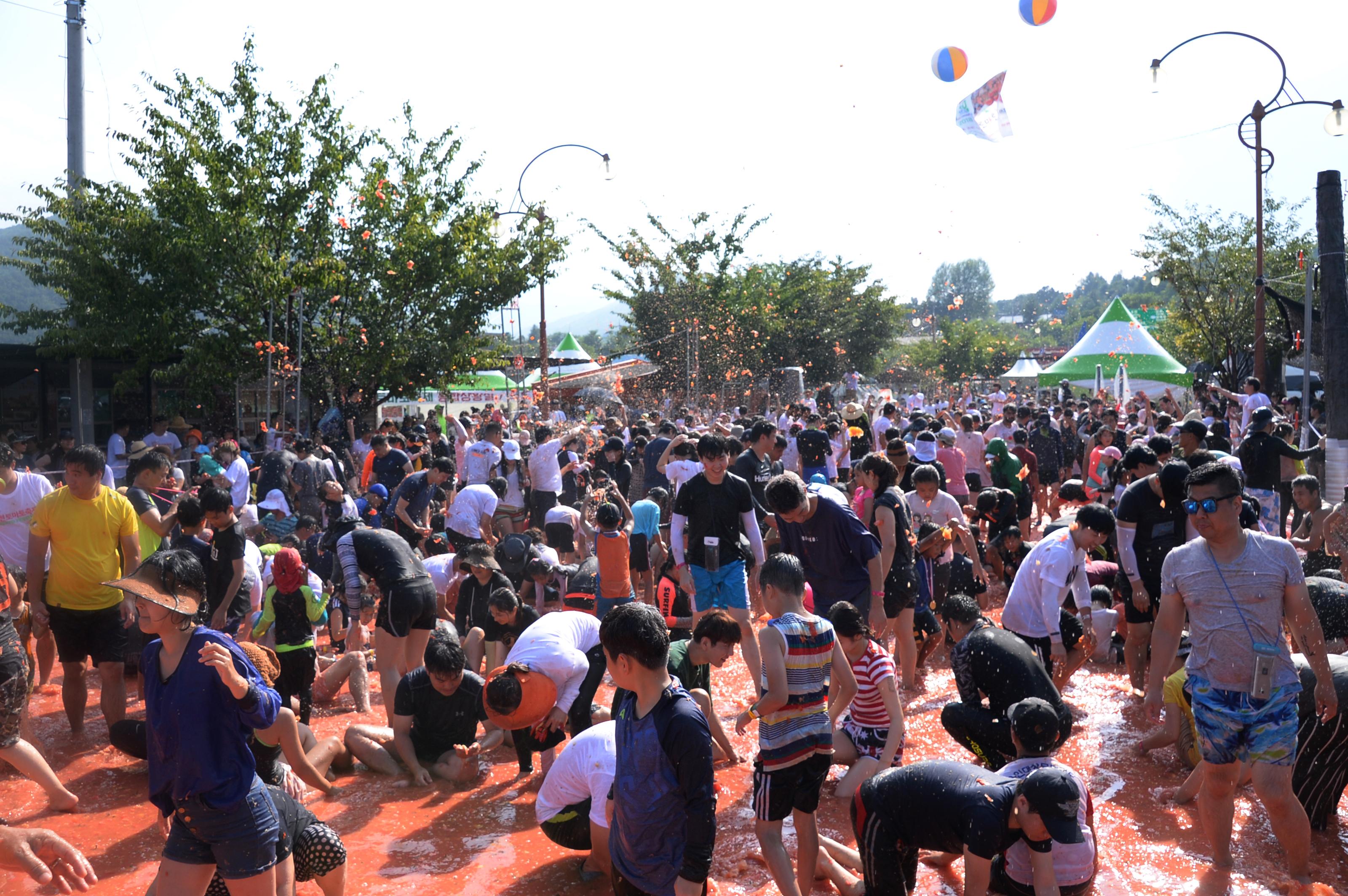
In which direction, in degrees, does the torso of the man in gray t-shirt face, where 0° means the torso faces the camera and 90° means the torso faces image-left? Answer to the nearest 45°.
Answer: approximately 0°

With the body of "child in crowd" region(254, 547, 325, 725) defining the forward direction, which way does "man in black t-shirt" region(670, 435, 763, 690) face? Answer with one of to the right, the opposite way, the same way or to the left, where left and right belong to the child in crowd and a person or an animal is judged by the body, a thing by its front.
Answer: the opposite way

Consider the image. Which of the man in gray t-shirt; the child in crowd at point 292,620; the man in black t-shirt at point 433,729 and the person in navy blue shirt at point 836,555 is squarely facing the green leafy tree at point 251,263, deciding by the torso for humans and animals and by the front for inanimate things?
the child in crowd

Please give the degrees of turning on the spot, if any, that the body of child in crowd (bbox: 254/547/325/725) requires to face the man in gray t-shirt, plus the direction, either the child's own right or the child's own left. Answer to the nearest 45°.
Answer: approximately 135° to the child's own right

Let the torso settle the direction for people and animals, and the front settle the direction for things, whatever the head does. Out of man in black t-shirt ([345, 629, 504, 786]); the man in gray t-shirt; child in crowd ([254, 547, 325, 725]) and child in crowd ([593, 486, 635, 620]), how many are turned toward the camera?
2

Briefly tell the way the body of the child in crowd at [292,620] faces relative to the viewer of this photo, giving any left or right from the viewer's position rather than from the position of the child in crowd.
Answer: facing away from the viewer

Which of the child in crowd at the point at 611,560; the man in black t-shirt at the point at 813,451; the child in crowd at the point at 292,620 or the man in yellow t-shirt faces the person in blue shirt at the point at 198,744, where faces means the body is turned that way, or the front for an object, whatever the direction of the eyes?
the man in yellow t-shirt

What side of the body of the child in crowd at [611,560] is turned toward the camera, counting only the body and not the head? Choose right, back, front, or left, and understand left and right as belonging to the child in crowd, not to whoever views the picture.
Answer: back

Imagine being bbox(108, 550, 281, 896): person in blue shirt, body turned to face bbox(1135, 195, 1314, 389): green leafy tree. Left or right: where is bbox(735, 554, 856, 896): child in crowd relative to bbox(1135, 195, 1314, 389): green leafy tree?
right
